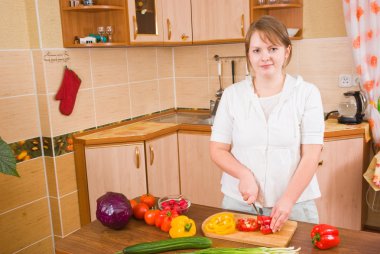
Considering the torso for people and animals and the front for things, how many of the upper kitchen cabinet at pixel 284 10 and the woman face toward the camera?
2

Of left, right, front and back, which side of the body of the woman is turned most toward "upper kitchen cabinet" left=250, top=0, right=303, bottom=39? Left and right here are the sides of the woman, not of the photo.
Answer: back

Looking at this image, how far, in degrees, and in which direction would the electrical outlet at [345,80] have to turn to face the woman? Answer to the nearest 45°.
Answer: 0° — it already faces them

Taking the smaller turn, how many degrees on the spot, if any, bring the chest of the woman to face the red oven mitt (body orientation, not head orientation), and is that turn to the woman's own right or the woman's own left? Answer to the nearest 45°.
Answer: approximately 135° to the woman's own right

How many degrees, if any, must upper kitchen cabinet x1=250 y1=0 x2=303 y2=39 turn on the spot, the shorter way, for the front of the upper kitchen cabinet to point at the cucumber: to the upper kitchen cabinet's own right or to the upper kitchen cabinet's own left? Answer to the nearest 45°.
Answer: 0° — it already faces it

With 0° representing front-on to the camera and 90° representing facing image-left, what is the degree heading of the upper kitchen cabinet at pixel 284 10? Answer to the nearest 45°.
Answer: approximately 0°
